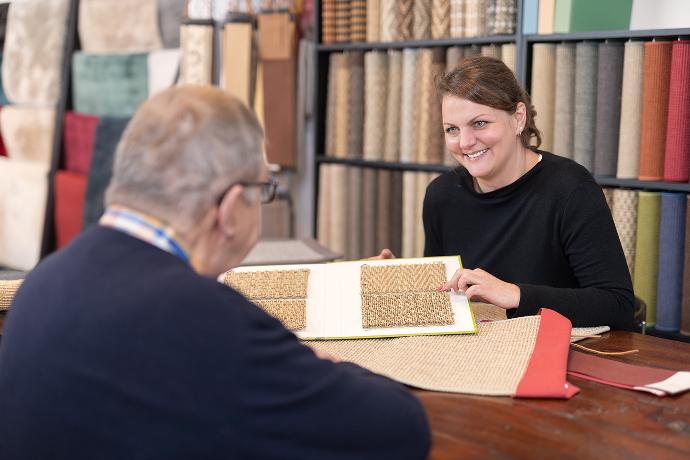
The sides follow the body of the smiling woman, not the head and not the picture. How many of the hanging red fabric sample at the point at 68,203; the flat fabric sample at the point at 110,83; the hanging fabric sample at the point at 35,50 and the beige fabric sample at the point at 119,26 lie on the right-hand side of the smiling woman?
4

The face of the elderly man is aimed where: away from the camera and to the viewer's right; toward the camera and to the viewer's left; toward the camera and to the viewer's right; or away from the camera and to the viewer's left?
away from the camera and to the viewer's right

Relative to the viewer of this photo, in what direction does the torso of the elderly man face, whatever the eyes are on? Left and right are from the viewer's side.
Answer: facing away from the viewer and to the right of the viewer

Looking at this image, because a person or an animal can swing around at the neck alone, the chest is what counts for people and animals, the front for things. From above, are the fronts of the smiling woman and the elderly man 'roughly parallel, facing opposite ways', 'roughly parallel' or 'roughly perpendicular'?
roughly parallel, facing opposite ways

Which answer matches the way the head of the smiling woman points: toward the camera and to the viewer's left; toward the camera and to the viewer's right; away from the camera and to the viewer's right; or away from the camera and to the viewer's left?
toward the camera and to the viewer's left

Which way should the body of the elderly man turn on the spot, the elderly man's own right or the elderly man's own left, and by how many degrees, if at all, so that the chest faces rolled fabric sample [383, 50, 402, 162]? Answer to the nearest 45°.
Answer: approximately 45° to the elderly man's own left

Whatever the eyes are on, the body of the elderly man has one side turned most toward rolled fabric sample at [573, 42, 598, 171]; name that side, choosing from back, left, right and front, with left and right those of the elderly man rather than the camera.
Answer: front

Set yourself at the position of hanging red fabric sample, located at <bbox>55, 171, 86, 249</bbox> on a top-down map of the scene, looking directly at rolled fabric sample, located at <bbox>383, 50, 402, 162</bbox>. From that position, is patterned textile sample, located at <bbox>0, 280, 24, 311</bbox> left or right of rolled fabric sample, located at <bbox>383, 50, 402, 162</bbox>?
right
